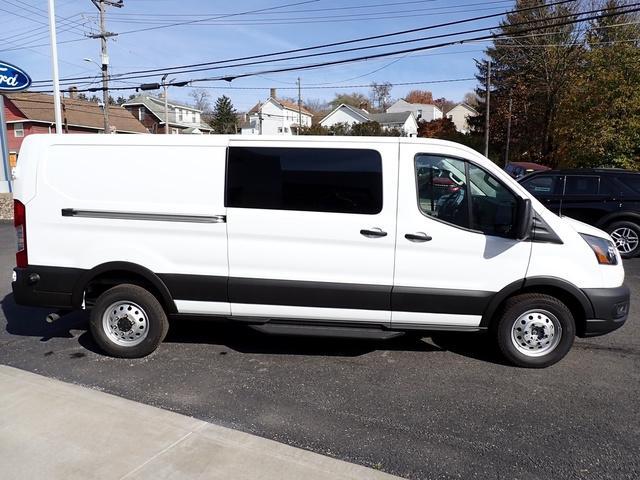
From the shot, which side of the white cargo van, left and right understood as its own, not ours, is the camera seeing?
right

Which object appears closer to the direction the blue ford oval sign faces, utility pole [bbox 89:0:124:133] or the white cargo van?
the white cargo van

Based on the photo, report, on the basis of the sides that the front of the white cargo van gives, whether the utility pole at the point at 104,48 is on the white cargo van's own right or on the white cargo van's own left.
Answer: on the white cargo van's own left

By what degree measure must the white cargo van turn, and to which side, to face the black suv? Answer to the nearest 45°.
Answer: approximately 45° to its left

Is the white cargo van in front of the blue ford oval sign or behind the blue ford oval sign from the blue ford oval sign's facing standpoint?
in front

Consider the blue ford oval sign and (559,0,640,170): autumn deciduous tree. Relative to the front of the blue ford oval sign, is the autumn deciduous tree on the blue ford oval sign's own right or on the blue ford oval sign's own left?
on the blue ford oval sign's own left

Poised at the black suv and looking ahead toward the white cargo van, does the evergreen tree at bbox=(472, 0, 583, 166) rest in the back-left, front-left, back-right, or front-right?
back-right

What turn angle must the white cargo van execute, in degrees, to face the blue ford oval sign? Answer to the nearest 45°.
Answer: approximately 135° to its left

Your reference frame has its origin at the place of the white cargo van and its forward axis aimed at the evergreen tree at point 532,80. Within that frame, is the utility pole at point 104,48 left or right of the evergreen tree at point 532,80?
left
